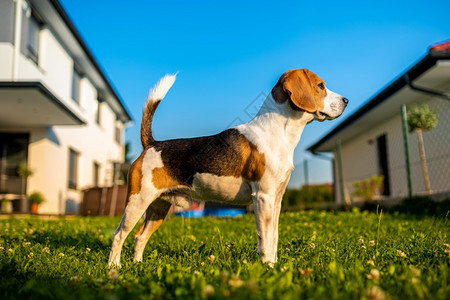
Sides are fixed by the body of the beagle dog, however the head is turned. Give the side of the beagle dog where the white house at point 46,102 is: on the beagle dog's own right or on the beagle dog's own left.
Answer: on the beagle dog's own left

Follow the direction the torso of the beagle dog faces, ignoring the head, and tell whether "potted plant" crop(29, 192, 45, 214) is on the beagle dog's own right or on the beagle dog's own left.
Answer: on the beagle dog's own left

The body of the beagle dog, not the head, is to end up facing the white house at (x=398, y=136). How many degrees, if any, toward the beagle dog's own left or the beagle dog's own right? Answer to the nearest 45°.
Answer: approximately 45° to the beagle dog's own left

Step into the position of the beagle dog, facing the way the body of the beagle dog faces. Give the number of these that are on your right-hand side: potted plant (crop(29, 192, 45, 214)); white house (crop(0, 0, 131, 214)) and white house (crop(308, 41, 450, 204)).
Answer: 0

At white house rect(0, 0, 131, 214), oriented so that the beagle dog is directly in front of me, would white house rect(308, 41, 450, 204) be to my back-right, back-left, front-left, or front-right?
front-left

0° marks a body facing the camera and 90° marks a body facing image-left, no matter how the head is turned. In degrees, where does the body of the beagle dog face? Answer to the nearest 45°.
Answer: approximately 270°

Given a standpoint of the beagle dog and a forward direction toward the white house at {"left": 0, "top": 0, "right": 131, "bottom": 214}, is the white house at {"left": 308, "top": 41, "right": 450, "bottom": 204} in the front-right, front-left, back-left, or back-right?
front-right
